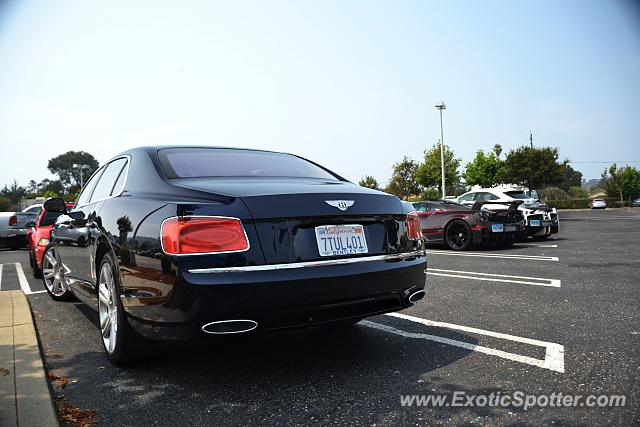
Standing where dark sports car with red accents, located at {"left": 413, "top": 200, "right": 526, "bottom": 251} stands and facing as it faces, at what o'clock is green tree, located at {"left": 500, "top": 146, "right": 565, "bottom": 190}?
The green tree is roughly at 2 o'clock from the dark sports car with red accents.

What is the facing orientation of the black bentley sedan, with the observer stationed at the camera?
facing away from the viewer and to the left of the viewer

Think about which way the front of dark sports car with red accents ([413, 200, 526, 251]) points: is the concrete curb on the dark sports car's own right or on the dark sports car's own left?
on the dark sports car's own left

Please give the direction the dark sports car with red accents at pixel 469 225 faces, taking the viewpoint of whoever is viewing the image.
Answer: facing away from the viewer and to the left of the viewer

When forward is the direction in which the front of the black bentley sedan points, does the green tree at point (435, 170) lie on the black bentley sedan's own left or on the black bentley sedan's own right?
on the black bentley sedan's own right

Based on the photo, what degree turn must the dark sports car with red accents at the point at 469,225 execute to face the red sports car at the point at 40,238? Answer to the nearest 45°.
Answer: approximately 90° to its left

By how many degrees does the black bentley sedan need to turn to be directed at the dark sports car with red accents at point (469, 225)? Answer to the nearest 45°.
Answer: approximately 90° to its right

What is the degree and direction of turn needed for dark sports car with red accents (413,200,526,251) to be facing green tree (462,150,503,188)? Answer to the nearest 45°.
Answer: approximately 45° to its right
